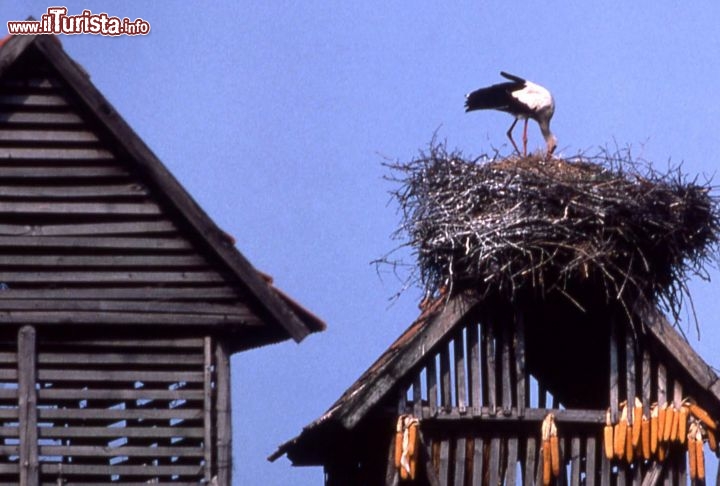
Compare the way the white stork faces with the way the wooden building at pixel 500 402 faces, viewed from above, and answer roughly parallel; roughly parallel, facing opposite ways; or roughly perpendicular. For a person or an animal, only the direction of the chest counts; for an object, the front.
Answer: roughly perpendicular

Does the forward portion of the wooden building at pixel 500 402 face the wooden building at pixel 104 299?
no

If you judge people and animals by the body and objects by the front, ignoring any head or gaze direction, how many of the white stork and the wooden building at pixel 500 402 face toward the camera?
1

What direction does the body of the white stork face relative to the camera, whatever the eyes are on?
to the viewer's right

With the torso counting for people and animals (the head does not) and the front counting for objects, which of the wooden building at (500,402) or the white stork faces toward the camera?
the wooden building

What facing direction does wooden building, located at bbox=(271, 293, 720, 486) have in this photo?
toward the camera
